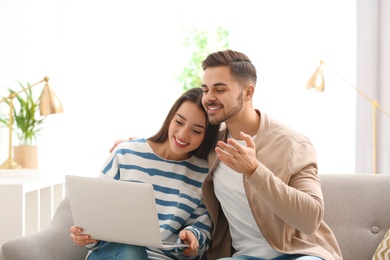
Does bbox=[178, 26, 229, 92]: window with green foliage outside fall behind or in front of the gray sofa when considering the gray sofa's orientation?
behind

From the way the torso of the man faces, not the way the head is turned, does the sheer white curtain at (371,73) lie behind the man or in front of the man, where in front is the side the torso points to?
behind

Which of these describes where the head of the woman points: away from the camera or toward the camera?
toward the camera

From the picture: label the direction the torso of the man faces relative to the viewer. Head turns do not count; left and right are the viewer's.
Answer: facing the viewer and to the left of the viewer

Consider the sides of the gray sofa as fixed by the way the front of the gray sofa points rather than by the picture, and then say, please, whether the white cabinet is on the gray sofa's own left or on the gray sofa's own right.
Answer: on the gray sofa's own right

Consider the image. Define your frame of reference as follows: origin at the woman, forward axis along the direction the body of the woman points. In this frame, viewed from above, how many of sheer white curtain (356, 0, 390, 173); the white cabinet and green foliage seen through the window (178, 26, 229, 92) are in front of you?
0

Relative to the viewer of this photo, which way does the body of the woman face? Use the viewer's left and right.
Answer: facing the viewer

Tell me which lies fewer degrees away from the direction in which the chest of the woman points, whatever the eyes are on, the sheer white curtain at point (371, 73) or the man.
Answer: the man

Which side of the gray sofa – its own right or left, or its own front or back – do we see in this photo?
front

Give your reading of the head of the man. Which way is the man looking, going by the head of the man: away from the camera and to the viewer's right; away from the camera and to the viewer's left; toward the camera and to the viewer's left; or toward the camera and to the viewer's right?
toward the camera and to the viewer's left
